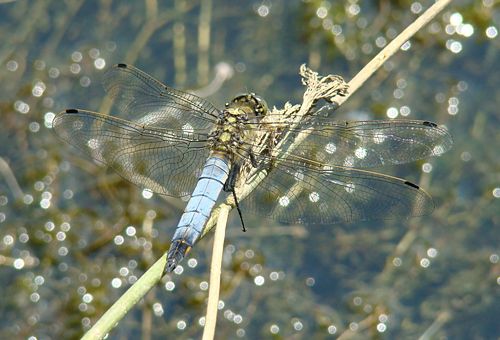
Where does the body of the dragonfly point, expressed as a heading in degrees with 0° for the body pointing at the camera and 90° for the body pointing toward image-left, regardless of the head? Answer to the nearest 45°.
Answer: approximately 225°
